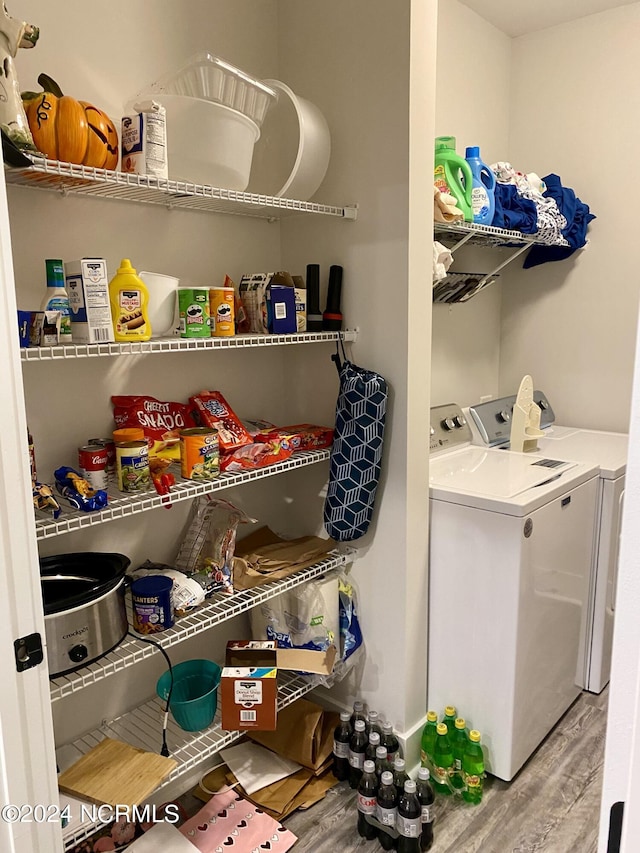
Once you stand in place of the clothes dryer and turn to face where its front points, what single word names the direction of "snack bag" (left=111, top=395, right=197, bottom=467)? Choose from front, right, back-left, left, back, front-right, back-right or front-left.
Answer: right

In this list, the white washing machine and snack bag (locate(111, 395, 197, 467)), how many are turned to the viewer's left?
0

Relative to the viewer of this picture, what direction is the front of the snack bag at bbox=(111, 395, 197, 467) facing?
facing the viewer

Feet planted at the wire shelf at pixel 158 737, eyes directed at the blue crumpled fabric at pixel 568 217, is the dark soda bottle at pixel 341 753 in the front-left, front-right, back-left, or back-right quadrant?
front-right

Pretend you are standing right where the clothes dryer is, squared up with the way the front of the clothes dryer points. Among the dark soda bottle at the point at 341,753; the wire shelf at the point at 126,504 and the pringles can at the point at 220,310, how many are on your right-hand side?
3

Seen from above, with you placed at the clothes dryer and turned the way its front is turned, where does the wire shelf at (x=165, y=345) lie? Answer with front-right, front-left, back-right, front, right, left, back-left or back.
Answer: right

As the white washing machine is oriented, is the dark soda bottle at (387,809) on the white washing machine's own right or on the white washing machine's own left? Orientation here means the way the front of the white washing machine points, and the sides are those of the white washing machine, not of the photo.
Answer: on the white washing machine's own right

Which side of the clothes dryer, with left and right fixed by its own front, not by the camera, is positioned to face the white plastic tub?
right

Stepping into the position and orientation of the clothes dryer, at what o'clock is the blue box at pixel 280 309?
The blue box is roughly at 3 o'clock from the clothes dryer.

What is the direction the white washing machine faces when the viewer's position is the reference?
facing the viewer and to the right of the viewer

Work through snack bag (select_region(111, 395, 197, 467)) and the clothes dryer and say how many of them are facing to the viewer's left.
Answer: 0

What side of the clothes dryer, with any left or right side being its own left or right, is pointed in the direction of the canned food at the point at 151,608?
right
